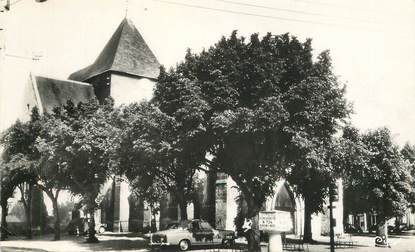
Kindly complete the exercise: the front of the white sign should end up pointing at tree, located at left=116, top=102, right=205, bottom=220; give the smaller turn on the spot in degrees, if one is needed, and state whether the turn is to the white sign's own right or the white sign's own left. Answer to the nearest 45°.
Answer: approximately 135° to the white sign's own right

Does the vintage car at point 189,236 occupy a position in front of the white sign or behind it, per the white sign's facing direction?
behind

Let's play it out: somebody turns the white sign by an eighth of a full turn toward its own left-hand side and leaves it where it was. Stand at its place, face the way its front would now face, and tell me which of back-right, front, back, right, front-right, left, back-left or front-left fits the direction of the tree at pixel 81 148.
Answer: back

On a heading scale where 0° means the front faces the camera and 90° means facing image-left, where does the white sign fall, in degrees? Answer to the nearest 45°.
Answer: approximately 0°

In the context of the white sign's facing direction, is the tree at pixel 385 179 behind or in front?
behind

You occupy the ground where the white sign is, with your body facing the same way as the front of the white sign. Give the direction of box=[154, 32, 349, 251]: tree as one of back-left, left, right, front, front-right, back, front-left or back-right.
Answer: back

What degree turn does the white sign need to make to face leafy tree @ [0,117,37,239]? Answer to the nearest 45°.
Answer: approximately 135° to its right
